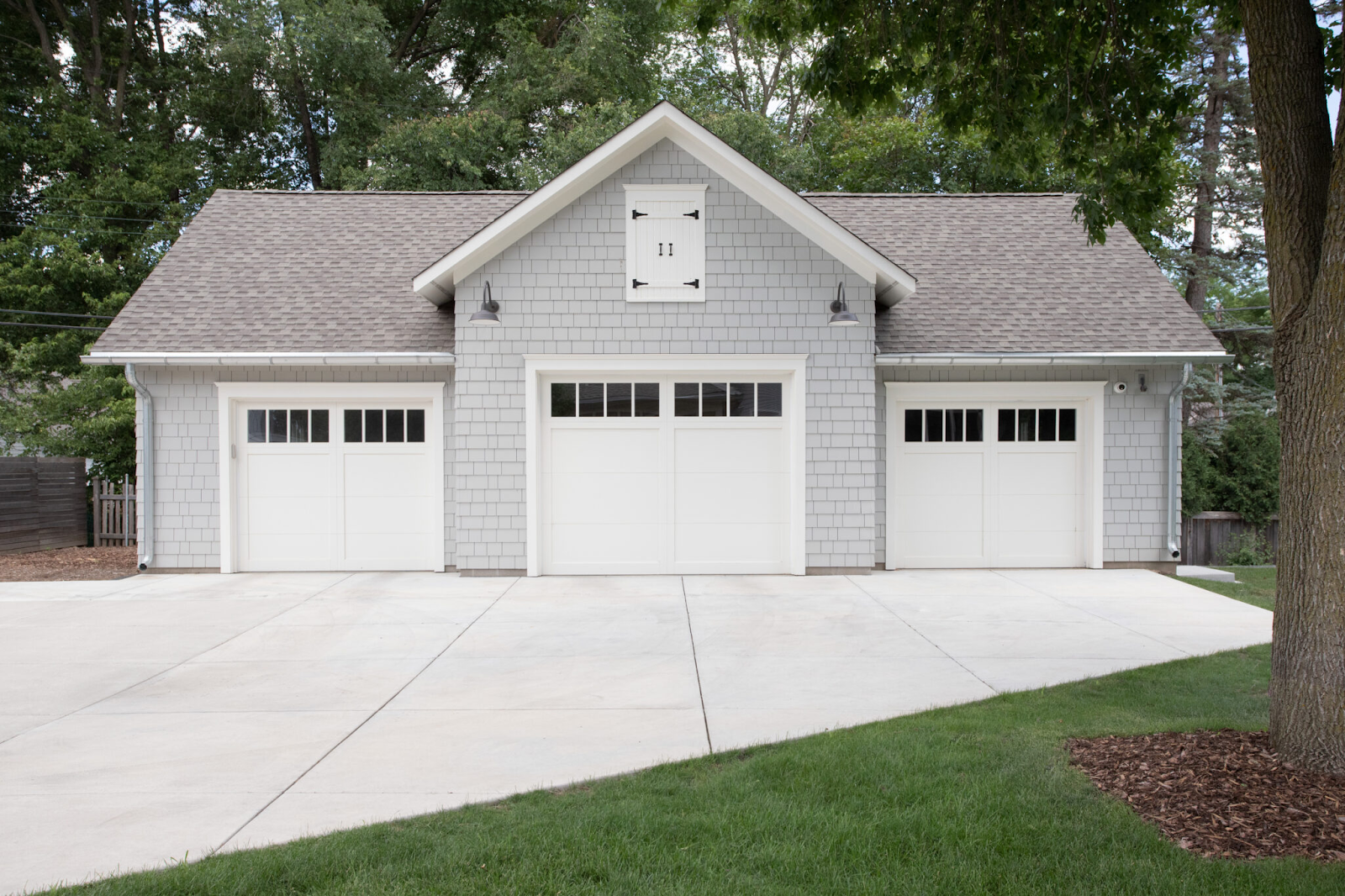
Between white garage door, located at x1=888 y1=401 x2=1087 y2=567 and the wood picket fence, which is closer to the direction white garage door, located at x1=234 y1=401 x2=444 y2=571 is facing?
the white garage door

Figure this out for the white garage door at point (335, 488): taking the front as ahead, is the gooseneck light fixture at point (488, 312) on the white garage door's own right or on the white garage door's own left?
on the white garage door's own left

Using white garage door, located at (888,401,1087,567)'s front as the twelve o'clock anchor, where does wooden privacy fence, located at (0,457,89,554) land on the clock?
The wooden privacy fence is roughly at 3 o'clock from the white garage door.

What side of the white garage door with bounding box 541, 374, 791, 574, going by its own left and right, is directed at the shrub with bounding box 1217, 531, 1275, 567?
left

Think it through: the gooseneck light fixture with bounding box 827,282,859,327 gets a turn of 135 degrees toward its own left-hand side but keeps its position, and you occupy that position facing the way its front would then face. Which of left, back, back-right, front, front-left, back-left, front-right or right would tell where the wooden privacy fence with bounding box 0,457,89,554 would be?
back-left

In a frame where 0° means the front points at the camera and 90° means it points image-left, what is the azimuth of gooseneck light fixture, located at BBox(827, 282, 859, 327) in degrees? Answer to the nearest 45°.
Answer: approximately 0°

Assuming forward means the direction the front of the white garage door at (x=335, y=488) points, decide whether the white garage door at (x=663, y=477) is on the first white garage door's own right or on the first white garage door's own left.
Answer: on the first white garage door's own left

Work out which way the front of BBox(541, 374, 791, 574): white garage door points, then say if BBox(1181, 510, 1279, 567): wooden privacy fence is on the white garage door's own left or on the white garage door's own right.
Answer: on the white garage door's own left

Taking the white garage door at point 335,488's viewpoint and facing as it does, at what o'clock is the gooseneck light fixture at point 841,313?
The gooseneck light fixture is roughly at 10 o'clock from the white garage door.

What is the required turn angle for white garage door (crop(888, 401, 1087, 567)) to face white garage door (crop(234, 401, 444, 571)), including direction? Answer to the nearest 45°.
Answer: approximately 90° to its right

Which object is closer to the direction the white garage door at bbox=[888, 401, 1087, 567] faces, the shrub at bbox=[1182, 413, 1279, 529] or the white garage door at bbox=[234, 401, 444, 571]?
the white garage door
